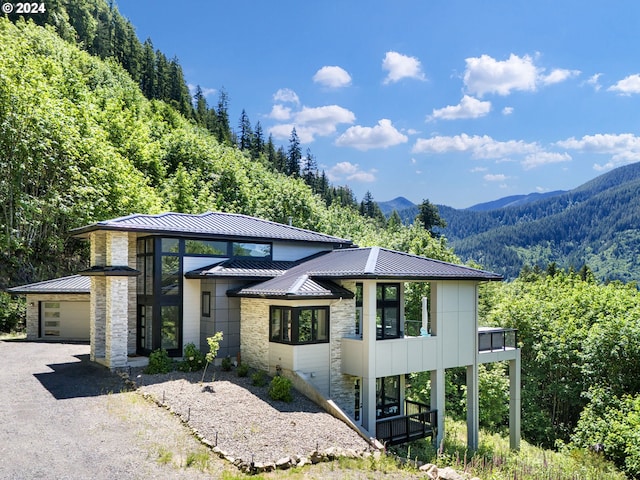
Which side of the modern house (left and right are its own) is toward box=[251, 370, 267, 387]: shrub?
front

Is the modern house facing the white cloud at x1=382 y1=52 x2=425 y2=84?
no

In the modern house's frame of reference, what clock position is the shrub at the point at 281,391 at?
The shrub is roughly at 11 o'clock from the modern house.

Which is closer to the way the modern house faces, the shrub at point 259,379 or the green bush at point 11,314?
the shrub

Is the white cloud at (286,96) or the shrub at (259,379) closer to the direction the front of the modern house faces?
the shrub

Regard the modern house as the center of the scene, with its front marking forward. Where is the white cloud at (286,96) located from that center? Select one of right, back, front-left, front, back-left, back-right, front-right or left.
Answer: back-right

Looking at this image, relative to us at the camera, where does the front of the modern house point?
facing the viewer and to the left of the viewer

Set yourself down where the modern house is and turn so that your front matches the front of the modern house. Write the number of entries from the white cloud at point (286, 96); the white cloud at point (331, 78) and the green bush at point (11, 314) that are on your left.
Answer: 0

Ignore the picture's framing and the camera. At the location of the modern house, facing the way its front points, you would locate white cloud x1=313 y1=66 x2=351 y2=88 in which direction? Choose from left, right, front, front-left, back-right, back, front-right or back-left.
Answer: back-right

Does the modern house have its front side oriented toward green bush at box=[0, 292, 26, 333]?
no
